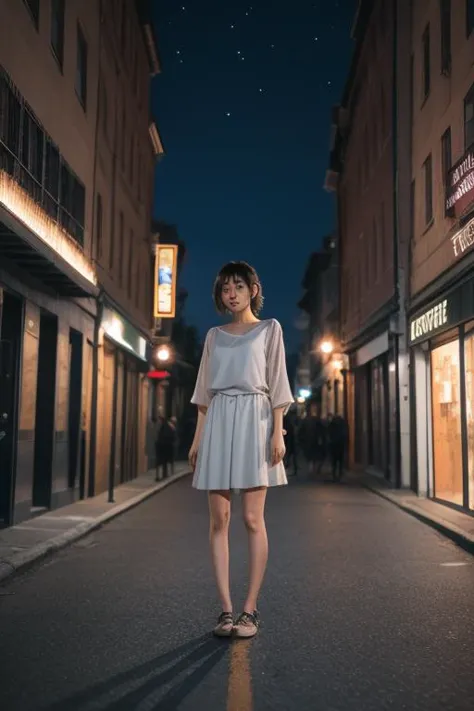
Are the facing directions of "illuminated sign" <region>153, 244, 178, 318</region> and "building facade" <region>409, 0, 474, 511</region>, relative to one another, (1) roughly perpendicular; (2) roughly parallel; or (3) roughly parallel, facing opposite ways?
roughly perpendicular

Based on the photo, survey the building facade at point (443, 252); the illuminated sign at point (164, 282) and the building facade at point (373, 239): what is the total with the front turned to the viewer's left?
2

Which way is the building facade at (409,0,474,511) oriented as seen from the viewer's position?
to the viewer's left

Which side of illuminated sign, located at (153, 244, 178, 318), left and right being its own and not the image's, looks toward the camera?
front

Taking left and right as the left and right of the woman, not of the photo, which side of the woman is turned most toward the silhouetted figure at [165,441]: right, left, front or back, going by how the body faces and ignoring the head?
back

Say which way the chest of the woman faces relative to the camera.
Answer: toward the camera

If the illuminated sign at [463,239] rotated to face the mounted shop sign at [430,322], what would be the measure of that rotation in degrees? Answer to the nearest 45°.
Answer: approximately 135° to its right

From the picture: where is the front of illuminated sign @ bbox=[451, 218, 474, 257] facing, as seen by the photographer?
facing the viewer and to the left of the viewer

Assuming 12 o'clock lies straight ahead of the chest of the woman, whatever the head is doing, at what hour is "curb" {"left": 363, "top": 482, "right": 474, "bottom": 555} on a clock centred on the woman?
The curb is roughly at 7 o'clock from the woman.

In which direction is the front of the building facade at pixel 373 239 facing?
to the viewer's left

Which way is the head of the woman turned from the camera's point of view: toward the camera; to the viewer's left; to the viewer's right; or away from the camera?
toward the camera

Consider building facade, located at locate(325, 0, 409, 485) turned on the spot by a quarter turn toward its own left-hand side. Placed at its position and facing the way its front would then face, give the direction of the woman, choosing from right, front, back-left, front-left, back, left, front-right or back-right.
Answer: front

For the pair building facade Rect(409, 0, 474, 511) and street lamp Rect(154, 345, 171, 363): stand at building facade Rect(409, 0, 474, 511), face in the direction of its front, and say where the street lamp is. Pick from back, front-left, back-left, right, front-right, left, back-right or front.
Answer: front-right

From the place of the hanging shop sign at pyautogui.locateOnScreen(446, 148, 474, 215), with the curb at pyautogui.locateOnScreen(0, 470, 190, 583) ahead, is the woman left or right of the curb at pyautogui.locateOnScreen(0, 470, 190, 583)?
left

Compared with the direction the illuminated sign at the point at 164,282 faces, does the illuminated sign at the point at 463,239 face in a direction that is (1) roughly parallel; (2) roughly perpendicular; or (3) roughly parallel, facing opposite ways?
roughly perpendicular

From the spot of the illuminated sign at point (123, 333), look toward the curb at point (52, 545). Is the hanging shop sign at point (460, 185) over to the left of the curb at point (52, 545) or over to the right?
left

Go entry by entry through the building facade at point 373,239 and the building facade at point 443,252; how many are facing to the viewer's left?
2
